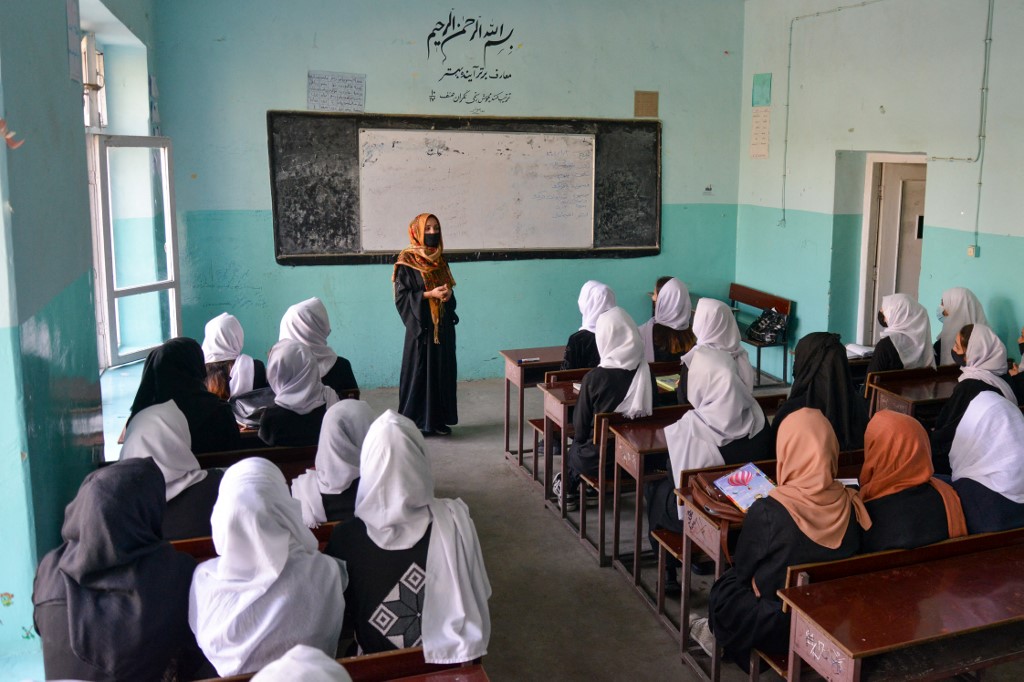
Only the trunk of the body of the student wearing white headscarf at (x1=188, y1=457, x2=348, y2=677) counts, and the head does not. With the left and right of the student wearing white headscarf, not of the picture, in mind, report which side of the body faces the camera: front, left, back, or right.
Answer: back

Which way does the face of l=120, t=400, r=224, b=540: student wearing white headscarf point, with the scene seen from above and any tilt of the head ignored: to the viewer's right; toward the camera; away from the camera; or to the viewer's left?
away from the camera

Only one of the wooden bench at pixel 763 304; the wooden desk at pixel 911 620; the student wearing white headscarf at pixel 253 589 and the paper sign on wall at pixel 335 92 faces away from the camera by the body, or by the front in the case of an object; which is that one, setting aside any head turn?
the student wearing white headscarf

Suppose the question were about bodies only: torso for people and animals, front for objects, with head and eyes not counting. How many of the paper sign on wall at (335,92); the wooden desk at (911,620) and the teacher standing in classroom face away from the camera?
0

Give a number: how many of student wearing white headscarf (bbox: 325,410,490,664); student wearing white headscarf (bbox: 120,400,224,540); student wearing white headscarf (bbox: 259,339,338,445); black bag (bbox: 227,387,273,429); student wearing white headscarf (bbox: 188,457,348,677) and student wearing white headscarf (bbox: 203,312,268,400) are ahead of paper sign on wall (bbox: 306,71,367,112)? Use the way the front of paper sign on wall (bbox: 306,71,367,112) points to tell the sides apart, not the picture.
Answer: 6

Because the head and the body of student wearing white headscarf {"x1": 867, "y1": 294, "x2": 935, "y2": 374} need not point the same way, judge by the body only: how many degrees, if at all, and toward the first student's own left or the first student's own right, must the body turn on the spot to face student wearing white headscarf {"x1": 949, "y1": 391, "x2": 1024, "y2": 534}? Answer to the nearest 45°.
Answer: approximately 135° to the first student's own left

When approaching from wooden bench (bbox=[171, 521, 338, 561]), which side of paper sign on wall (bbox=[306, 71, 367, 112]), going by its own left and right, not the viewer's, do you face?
front

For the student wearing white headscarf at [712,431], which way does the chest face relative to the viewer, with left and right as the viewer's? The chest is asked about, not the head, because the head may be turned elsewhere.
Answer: facing away from the viewer and to the left of the viewer

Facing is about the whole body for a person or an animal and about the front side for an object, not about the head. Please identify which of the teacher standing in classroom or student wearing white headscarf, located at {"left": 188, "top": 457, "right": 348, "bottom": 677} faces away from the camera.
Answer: the student wearing white headscarf

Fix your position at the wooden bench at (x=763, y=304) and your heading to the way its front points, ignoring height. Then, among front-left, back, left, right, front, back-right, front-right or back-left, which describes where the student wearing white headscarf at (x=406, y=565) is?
front-left

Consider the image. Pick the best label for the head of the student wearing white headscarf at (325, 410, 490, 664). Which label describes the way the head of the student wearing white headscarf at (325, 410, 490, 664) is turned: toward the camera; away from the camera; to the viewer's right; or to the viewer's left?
away from the camera

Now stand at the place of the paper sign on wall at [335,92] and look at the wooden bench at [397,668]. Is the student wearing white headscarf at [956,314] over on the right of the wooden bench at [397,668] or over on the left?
left

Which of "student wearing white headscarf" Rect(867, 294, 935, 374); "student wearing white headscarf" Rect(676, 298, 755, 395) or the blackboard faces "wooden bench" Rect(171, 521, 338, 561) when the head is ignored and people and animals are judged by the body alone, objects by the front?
the blackboard

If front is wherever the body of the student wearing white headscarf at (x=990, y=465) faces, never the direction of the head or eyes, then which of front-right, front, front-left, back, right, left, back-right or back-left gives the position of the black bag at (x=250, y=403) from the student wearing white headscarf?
front-left

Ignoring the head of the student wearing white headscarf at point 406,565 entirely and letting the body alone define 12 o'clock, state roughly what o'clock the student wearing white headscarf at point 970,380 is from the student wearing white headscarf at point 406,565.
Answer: the student wearing white headscarf at point 970,380 is roughly at 2 o'clock from the student wearing white headscarf at point 406,565.

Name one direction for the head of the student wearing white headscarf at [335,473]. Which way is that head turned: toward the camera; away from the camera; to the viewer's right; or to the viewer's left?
away from the camera

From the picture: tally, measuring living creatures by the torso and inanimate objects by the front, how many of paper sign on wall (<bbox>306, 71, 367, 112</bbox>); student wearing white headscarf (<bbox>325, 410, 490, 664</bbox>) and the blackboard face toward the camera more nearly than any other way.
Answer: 2

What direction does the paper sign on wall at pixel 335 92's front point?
toward the camera

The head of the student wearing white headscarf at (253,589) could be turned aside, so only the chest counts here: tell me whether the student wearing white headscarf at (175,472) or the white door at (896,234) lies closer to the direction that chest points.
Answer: the student wearing white headscarf

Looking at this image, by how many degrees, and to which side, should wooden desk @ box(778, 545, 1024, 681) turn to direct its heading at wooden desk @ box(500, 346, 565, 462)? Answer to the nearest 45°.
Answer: approximately 180°
